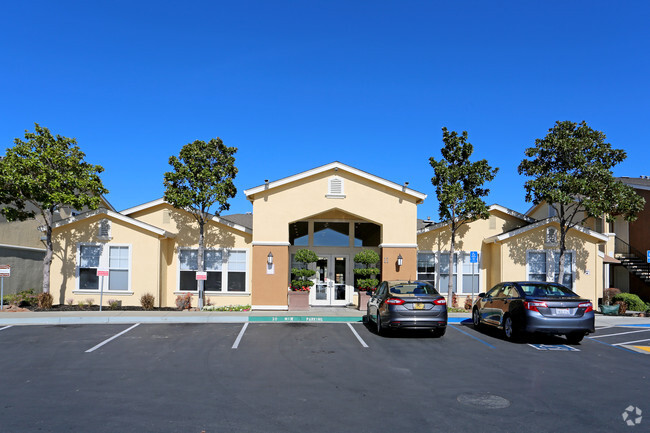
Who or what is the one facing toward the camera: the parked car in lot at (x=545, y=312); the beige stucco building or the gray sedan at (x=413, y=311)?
the beige stucco building

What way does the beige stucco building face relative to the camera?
toward the camera

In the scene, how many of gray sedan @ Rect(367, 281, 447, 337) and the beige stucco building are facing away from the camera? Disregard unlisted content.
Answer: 1

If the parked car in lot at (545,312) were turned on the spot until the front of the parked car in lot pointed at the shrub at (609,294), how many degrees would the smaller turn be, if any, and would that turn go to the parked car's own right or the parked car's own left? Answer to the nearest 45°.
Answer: approximately 45° to the parked car's own right

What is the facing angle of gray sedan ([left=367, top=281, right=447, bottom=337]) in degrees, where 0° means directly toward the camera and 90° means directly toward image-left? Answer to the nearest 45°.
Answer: approximately 180°

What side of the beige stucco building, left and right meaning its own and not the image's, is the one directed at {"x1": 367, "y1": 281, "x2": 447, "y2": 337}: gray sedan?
front

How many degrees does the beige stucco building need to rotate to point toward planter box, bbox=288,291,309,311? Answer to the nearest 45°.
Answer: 0° — it already faces it

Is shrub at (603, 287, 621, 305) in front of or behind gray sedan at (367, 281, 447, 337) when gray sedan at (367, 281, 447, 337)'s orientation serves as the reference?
in front

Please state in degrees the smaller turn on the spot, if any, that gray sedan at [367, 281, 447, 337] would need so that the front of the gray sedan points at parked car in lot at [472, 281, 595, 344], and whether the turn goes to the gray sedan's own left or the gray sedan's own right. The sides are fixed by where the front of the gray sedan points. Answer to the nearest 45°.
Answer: approximately 90° to the gray sedan's own right

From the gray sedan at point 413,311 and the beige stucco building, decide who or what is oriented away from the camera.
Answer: the gray sedan

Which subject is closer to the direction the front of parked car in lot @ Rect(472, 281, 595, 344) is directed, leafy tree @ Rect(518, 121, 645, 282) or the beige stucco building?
the beige stucco building

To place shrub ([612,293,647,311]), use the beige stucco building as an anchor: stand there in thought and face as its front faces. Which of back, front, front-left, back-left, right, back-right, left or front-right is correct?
left

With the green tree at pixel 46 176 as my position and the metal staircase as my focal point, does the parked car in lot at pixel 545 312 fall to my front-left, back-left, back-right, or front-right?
front-right

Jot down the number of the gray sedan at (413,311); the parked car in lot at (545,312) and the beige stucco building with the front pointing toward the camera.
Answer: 1
